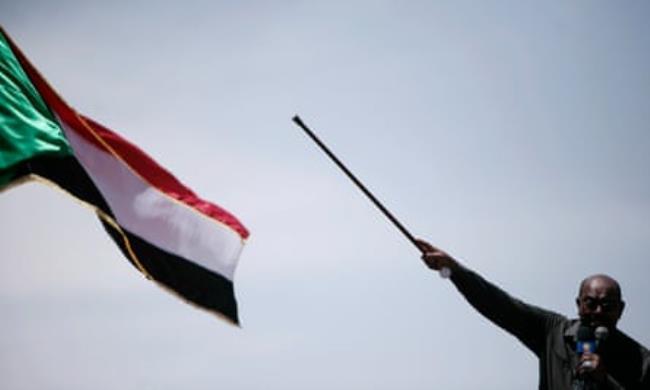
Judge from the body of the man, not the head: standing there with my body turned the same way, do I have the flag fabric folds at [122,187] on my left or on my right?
on my right

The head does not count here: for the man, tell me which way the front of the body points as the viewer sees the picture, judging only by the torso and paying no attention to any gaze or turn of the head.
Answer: toward the camera
